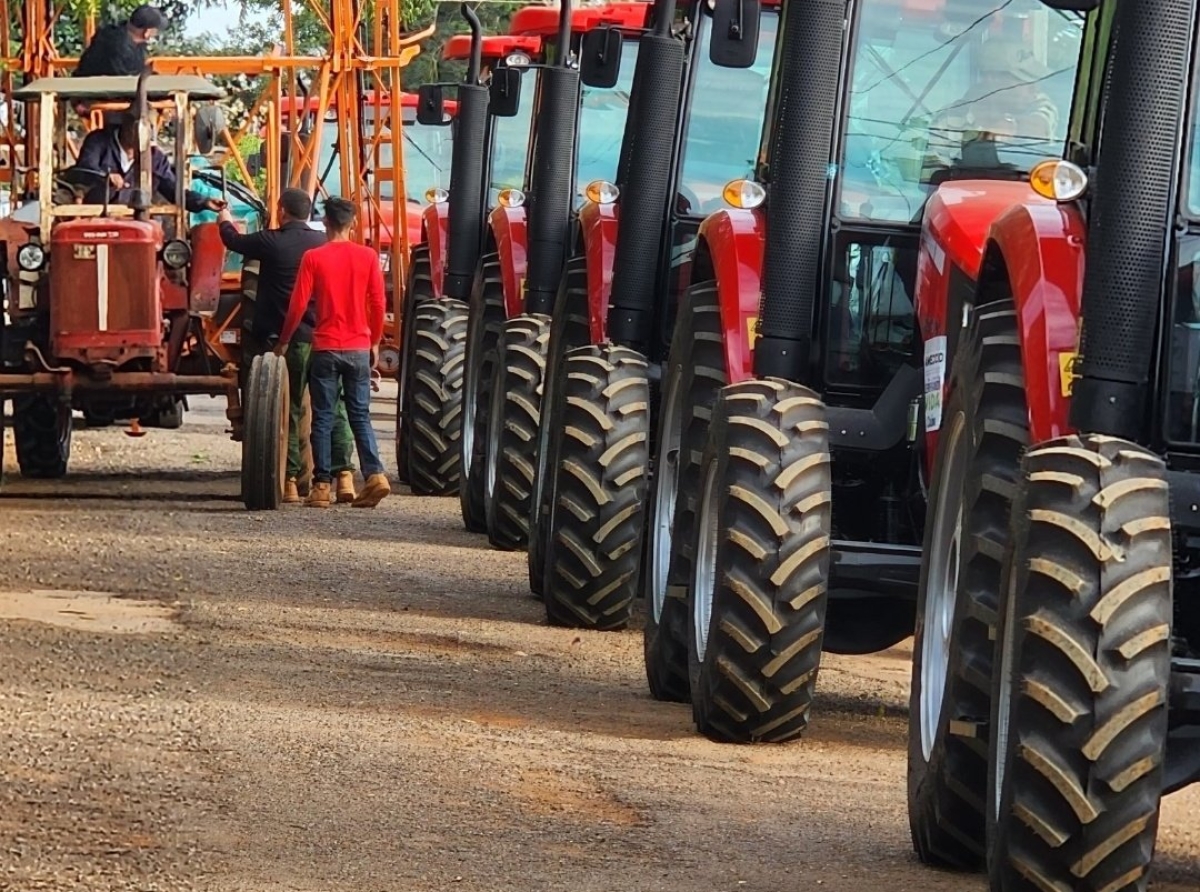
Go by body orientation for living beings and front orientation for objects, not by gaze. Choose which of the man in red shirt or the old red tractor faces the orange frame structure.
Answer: the man in red shirt

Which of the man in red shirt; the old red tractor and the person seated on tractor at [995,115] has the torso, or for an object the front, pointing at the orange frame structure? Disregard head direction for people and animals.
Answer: the man in red shirt

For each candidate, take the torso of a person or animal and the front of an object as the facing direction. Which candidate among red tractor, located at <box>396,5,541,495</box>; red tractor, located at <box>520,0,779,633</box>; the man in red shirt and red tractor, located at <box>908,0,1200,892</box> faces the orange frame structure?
the man in red shirt

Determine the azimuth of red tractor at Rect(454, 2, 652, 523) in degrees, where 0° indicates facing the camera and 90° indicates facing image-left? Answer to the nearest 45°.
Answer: approximately 0°

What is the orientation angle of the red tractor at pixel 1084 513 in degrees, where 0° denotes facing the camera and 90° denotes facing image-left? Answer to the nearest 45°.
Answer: approximately 0°

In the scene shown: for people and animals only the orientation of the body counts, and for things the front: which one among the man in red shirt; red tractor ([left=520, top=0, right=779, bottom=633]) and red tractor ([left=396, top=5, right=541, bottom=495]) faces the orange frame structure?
the man in red shirt

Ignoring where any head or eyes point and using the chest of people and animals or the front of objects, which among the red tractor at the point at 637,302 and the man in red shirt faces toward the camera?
the red tractor

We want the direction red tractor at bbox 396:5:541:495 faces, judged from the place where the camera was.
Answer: facing the viewer

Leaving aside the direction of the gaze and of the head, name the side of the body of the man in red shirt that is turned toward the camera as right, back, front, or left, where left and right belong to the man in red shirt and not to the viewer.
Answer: back

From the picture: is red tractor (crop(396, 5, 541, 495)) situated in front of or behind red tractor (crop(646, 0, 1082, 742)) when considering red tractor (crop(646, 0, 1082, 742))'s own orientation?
behind
